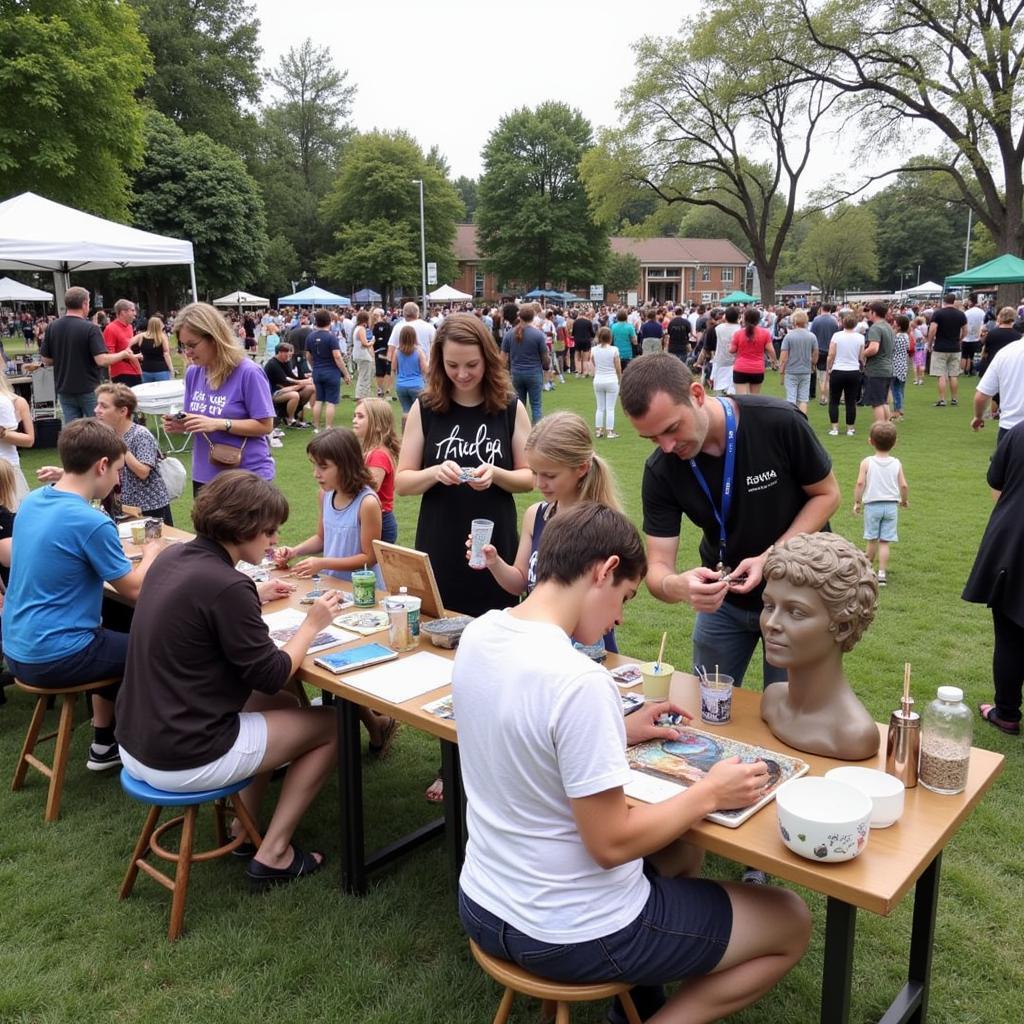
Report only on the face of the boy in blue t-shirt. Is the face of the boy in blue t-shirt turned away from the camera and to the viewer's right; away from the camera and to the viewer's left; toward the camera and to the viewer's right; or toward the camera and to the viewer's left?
away from the camera and to the viewer's right

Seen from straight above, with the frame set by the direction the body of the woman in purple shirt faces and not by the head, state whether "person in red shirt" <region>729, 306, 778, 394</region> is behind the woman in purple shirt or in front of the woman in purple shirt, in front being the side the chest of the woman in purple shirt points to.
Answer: behind

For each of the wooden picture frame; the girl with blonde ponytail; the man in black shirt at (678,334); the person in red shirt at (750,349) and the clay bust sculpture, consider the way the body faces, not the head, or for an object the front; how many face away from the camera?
2

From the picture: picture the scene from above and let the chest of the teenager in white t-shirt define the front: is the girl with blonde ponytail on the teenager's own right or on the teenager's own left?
on the teenager's own left

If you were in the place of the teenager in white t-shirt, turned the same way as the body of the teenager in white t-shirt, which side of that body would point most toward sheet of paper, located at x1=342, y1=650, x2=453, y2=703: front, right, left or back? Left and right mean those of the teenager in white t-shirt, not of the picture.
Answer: left

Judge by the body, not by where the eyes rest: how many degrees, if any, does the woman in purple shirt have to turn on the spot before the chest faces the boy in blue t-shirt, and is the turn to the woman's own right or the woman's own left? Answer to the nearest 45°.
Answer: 0° — they already face them

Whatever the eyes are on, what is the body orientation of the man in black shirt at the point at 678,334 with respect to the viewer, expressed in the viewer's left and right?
facing away from the viewer

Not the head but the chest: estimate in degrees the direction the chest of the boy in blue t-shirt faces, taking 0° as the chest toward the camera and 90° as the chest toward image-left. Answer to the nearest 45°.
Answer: approximately 225°

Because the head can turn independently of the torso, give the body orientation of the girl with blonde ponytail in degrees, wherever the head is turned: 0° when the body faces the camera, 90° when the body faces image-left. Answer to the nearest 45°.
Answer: approximately 45°

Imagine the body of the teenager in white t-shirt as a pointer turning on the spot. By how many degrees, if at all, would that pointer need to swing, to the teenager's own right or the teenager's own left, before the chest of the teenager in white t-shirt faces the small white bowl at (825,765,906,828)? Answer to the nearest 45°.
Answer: approximately 45° to the teenager's own right

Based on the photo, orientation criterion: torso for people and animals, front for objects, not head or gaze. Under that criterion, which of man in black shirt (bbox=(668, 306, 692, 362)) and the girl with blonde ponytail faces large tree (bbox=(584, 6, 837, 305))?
the man in black shirt

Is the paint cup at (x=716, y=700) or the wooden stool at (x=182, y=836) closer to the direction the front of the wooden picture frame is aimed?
the wooden stool

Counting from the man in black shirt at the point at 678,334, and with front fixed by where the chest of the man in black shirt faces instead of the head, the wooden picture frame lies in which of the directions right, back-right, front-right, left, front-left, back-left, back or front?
back
